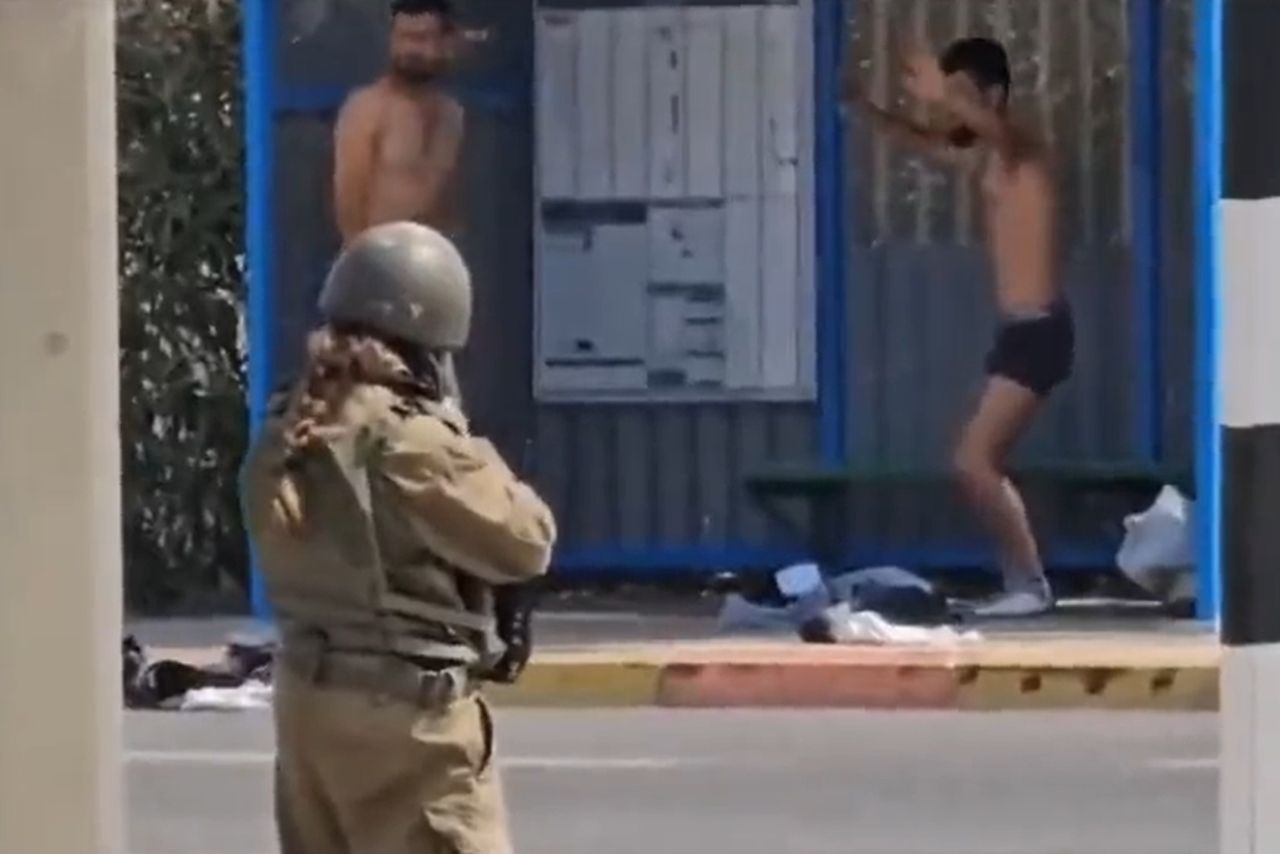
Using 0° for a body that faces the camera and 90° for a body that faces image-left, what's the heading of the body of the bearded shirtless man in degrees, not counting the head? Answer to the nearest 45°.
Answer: approximately 315°

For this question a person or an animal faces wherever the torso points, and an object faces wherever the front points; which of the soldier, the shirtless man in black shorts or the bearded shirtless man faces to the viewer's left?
the shirtless man in black shorts

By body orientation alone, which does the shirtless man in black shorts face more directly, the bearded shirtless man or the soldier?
the bearded shirtless man

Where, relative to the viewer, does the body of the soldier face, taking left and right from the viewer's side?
facing away from the viewer and to the right of the viewer

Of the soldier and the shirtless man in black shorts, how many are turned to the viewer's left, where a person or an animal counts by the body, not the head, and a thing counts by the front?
1

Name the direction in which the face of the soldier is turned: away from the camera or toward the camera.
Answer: away from the camera

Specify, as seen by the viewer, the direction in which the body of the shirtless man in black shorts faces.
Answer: to the viewer's left
